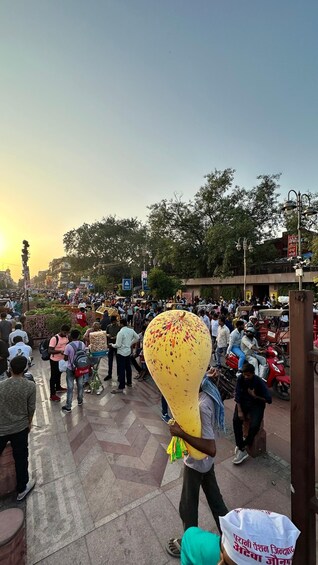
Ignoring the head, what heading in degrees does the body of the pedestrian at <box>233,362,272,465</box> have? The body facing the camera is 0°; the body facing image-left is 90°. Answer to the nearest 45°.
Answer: approximately 45°

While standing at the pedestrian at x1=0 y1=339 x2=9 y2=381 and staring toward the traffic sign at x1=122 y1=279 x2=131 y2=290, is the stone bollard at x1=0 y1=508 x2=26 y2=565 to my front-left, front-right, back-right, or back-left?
back-right
